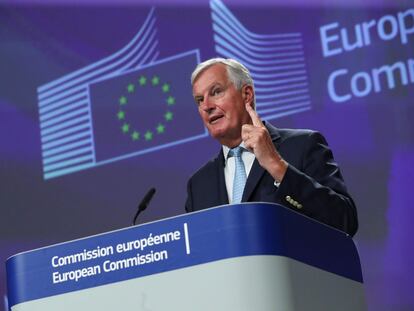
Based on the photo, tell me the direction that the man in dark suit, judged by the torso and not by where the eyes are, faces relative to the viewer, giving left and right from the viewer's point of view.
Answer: facing the viewer and to the left of the viewer

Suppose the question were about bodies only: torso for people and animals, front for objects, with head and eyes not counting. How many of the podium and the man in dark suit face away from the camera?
0
